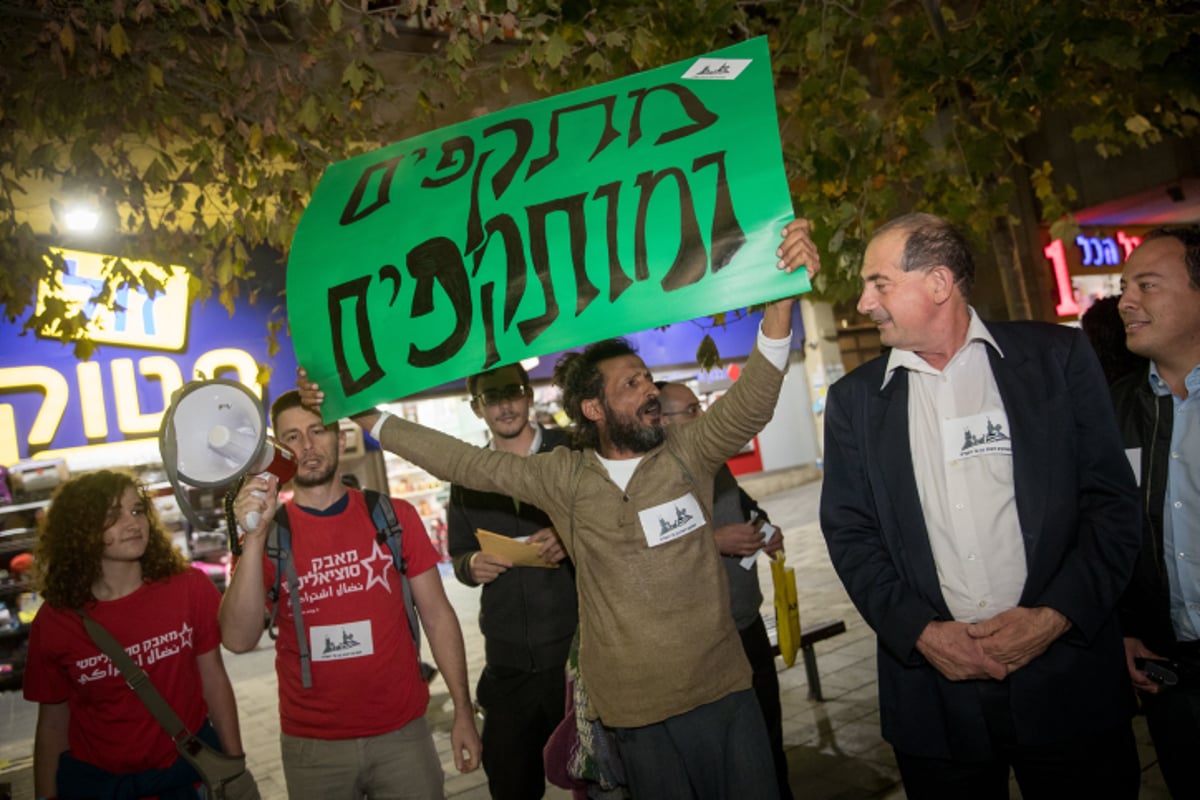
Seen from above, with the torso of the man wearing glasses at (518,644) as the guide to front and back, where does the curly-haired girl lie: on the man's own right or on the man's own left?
on the man's own right

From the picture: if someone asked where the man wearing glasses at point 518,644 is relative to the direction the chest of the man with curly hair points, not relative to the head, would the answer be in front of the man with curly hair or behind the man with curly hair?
behind

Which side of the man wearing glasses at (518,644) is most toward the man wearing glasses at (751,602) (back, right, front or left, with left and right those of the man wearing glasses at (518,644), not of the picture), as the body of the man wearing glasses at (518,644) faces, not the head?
left

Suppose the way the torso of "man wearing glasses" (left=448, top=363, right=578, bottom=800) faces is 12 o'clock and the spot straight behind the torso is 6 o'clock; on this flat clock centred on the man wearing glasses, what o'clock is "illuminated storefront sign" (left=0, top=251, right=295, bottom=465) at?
The illuminated storefront sign is roughly at 5 o'clock from the man wearing glasses.

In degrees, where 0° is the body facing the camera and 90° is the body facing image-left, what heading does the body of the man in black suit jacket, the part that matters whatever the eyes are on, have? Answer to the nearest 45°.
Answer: approximately 0°

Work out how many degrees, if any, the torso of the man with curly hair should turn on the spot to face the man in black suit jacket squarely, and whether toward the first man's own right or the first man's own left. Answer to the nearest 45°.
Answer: approximately 45° to the first man's own left

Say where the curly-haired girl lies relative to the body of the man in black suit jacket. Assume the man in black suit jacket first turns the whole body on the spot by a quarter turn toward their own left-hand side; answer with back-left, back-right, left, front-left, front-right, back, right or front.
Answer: back

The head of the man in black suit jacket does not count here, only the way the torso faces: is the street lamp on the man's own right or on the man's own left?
on the man's own right

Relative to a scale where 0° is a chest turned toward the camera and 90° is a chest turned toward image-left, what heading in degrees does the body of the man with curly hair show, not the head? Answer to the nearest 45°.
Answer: approximately 0°
